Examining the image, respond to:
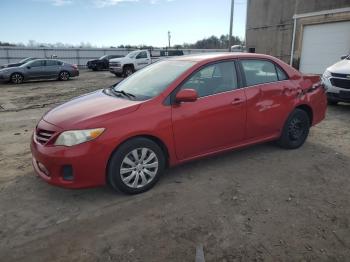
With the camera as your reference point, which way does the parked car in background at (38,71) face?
facing to the left of the viewer

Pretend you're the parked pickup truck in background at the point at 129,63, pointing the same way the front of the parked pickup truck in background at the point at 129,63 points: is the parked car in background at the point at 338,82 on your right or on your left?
on your left

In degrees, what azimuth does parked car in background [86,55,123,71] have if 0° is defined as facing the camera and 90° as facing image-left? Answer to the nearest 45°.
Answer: approximately 45°

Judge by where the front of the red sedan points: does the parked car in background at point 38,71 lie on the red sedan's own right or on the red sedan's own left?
on the red sedan's own right

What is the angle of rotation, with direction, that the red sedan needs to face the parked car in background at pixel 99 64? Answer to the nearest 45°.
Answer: approximately 135° to its right

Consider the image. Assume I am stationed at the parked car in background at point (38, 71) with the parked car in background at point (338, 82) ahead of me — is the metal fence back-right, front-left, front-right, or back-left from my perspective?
back-left

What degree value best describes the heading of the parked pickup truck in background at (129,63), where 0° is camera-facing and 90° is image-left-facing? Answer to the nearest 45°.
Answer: approximately 45°

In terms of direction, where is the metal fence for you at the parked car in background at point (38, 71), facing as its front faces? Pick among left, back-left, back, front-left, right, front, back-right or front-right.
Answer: right

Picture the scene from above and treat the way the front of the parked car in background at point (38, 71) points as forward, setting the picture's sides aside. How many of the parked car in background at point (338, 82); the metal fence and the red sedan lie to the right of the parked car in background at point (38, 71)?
1

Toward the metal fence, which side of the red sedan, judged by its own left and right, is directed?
right
